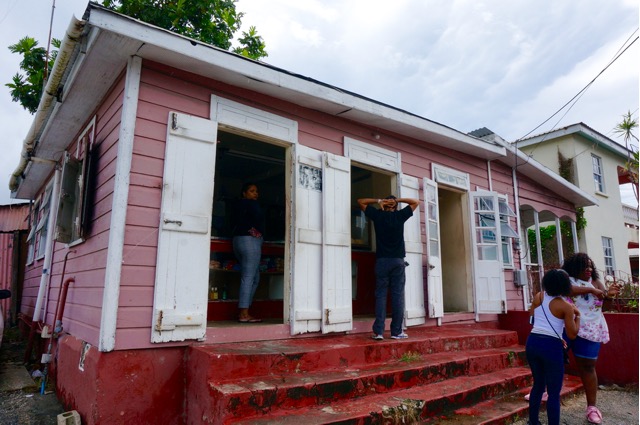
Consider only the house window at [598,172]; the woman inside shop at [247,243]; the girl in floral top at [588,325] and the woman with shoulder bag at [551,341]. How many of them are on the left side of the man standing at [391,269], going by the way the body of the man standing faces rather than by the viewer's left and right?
1

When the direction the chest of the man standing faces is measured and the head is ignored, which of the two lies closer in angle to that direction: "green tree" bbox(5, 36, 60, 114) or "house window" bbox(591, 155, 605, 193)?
the house window

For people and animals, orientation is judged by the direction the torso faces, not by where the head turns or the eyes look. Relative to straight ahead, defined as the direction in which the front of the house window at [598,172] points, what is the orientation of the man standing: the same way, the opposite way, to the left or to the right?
the opposite way

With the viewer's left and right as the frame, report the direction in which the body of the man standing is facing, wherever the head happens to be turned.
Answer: facing away from the viewer

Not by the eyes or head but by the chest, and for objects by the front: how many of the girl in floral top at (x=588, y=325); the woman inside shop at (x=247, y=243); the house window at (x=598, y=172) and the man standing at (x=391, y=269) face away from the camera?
1

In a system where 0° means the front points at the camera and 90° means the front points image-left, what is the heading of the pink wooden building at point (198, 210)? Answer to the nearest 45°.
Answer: approximately 315°

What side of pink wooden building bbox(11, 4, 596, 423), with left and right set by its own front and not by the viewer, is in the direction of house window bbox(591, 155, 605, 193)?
left

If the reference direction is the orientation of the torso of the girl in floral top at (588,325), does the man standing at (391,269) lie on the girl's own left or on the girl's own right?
on the girl's own right

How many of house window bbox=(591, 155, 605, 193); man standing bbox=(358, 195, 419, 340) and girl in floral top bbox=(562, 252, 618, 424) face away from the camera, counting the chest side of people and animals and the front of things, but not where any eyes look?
1

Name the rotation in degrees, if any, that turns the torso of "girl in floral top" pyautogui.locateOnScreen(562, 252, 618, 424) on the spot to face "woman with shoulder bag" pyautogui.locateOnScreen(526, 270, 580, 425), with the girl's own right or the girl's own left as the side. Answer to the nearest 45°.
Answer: approximately 45° to the girl's own right
